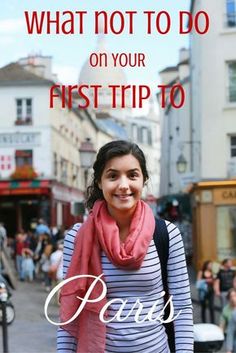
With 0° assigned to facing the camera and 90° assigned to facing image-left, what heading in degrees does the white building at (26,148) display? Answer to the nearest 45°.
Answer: approximately 0°

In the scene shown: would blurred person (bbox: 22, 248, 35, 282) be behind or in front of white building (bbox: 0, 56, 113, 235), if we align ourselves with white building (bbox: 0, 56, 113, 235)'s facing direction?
in front

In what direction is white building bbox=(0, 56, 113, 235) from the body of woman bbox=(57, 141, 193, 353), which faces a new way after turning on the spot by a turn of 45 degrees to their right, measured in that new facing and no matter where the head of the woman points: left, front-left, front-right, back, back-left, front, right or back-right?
back-right

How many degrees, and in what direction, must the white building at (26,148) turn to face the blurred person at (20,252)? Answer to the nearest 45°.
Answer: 0° — it already faces them

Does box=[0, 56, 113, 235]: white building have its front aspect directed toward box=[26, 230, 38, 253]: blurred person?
yes

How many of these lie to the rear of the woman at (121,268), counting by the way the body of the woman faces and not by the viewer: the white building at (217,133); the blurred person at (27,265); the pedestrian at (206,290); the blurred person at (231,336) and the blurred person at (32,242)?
5

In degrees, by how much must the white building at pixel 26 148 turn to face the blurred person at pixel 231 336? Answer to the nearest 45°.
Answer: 0° — it already faces them

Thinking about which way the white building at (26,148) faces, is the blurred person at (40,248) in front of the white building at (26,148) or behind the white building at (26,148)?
in front

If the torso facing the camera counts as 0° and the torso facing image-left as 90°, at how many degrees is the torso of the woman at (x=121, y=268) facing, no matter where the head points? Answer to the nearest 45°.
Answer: approximately 0°

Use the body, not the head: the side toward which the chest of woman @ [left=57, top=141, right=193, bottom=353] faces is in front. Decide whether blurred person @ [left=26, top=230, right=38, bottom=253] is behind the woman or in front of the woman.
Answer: behind

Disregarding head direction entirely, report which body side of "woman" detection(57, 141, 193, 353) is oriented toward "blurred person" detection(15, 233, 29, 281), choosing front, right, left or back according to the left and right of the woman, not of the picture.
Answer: back

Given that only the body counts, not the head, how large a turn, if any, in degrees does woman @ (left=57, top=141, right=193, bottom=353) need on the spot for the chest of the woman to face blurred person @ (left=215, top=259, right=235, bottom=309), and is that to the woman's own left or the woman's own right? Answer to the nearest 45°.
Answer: approximately 180°
